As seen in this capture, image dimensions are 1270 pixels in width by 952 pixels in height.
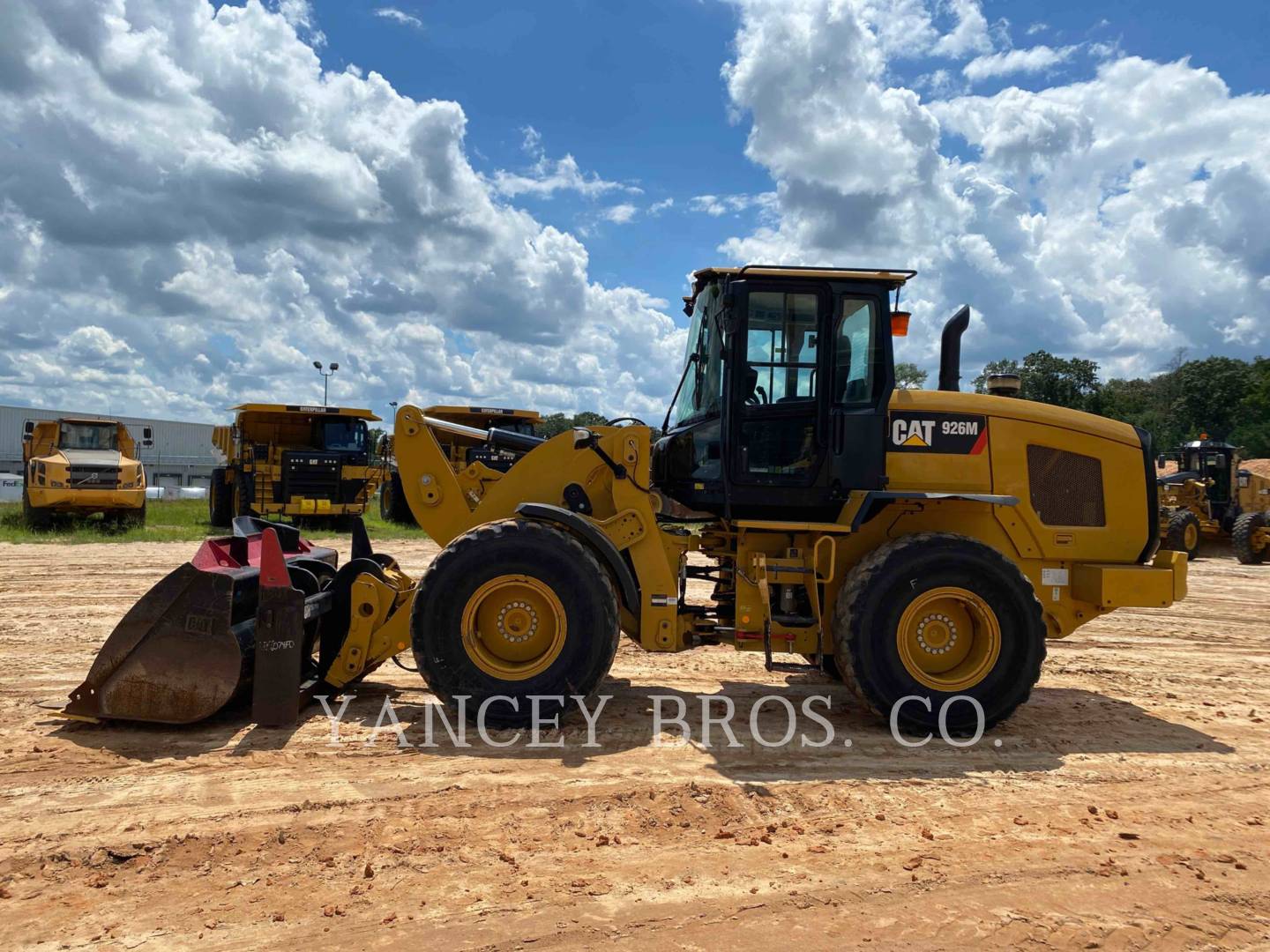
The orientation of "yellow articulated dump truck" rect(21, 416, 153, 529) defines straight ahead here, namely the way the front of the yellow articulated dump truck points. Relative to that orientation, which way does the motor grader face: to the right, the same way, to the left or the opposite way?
to the right

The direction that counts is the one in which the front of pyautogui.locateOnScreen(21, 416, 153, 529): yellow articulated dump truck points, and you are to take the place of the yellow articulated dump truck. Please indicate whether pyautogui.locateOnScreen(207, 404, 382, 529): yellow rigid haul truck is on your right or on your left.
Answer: on your left

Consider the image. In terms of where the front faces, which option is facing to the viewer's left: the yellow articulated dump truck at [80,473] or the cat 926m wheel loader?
the cat 926m wheel loader

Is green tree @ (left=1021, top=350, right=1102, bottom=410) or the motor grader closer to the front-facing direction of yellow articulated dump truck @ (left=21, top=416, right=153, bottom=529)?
the motor grader

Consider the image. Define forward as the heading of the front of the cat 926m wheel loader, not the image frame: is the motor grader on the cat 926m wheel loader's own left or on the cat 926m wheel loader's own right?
on the cat 926m wheel loader's own right

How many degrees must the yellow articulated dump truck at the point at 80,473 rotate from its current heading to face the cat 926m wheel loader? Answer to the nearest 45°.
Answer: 0° — it already faces it

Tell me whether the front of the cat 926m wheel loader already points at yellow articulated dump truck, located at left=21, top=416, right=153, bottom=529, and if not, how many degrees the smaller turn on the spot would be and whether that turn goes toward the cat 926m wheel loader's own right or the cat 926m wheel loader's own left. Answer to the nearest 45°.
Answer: approximately 45° to the cat 926m wheel loader's own right

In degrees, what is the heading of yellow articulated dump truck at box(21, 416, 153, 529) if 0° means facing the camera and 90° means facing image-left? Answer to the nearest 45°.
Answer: approximately 0°

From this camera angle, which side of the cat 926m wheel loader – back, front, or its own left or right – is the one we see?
left

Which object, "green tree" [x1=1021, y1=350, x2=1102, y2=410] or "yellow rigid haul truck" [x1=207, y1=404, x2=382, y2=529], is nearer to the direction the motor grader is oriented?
the yellow rigid haul truck
